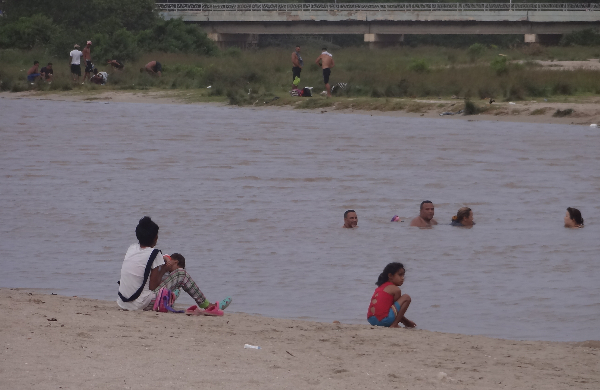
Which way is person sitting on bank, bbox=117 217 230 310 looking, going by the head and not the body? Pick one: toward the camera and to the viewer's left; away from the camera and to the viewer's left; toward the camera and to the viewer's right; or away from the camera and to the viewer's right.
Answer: away from the camera and to the viewer's right

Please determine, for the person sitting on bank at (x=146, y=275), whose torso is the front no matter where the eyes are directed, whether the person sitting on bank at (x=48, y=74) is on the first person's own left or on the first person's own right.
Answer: on the first person's own left

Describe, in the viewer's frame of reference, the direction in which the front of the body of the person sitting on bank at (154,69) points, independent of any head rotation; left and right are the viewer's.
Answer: facing to the left of the viewer

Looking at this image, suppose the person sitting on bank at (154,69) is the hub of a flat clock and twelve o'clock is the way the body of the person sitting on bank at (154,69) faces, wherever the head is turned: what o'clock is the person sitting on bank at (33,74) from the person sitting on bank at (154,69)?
the person sitting on bank at (33,74) is roughly at 12 o'clock from the person sitting on bank at (154,69).

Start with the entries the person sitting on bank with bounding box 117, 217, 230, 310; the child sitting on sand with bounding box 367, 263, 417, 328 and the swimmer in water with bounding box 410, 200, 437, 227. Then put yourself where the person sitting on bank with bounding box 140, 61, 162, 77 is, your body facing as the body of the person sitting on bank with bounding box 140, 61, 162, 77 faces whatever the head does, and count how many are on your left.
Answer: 3

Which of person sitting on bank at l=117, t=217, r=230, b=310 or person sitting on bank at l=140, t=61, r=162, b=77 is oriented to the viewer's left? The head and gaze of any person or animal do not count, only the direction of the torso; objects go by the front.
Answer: person sitting on bank at l=140, t=61, r=162, b=77

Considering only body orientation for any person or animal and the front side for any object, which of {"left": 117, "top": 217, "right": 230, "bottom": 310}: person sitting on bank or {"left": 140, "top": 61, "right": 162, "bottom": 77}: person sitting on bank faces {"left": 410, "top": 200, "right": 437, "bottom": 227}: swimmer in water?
{"left": 117, "top": 217, "right": 230, "bottom": 310}: person sitting on bank

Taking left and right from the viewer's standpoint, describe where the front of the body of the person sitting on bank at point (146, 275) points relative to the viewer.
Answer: facing away from the viewer and to the right of the viewer

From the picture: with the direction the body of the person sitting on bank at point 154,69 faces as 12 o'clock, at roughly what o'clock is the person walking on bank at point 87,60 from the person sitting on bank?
The person walking on bank is roughly at 11 o'clock from the person sitting on bank.

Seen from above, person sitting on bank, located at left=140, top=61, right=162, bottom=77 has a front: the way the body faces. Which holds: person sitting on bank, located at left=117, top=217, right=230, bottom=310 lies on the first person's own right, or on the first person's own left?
on the first person's own left

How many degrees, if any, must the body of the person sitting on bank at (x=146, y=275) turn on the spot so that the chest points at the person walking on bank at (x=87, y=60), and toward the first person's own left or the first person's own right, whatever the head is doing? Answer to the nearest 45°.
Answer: approximately 45° to the first person's own left

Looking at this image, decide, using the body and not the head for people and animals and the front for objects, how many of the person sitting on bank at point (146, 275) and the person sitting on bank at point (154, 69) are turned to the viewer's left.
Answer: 1

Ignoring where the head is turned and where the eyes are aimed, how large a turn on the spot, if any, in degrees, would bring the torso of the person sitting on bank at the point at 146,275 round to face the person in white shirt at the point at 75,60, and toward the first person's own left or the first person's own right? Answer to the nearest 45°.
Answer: approximately 45° to the first person's own left
